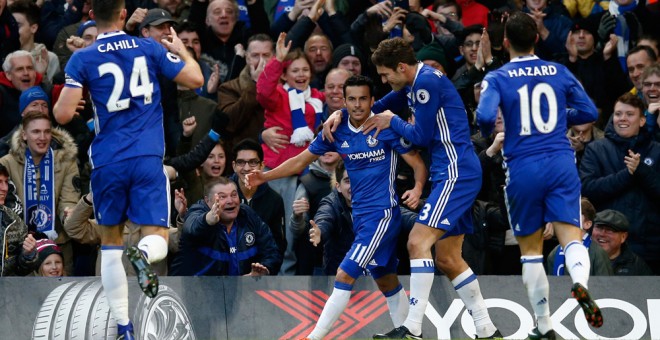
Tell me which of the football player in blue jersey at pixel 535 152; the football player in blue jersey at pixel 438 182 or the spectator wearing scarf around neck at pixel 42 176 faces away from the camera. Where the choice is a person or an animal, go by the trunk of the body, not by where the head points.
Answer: the football player in blue jersey at pixel 535 152

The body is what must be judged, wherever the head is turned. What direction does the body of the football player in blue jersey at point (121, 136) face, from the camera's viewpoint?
away from the camera

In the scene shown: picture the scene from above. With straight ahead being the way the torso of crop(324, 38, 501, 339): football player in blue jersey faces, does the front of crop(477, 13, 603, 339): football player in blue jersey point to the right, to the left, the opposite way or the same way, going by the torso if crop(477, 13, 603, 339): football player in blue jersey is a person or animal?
to the right

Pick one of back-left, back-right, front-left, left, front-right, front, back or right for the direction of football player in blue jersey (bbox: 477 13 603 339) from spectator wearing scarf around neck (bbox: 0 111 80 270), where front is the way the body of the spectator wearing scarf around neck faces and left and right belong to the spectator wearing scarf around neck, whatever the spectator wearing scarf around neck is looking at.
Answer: front-left

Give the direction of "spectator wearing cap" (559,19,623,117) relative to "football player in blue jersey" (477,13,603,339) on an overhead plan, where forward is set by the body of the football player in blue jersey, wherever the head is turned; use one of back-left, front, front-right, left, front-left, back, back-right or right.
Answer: front

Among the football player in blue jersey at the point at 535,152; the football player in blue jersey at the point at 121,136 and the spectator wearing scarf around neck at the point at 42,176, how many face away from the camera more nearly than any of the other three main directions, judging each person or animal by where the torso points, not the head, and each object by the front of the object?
2

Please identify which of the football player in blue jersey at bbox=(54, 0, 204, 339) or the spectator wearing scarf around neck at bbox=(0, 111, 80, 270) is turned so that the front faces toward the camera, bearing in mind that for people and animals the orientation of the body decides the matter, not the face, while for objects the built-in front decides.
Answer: the spectator wearing scarf around neck

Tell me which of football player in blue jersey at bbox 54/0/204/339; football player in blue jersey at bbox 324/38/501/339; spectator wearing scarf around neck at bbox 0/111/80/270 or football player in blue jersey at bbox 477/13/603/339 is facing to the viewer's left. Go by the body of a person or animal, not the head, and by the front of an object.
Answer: football player in blue jersey at bbox 324/38/501/339

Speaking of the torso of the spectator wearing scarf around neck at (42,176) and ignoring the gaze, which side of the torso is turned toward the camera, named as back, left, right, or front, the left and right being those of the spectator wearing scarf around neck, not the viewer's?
front

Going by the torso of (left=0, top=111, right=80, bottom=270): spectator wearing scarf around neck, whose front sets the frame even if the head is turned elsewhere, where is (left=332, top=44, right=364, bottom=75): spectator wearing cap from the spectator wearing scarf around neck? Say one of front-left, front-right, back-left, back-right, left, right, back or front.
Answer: left

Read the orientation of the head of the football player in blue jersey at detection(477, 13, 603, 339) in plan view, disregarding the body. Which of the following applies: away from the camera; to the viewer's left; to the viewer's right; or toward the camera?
away from the camera

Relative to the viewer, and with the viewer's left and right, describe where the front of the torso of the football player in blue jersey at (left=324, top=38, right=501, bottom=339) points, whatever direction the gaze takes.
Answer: facing to the left of the viewer

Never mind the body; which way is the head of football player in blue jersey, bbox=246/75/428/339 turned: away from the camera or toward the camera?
toward the camera

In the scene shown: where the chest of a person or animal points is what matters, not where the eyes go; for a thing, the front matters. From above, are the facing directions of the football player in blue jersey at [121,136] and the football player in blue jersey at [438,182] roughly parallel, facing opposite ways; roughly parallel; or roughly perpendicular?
roughly perpendicular

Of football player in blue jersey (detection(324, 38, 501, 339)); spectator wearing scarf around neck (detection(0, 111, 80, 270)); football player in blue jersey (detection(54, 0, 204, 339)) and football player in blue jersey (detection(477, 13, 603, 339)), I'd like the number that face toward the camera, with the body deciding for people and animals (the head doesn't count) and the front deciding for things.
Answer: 1

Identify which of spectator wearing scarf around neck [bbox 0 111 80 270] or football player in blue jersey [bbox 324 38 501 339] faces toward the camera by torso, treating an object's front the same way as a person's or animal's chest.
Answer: the spectator wearing scarf around neck

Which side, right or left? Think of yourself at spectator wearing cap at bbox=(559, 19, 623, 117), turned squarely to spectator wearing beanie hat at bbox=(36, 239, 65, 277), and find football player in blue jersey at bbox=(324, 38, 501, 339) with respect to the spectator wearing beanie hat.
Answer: left
